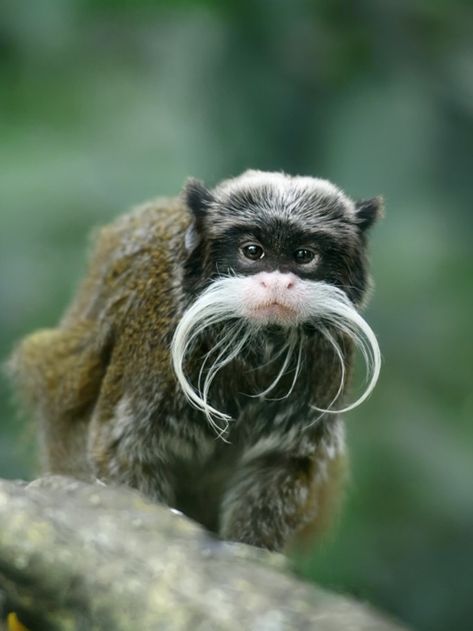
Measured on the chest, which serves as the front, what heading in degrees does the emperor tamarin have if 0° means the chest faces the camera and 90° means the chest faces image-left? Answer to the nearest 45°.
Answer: approximately 315°
